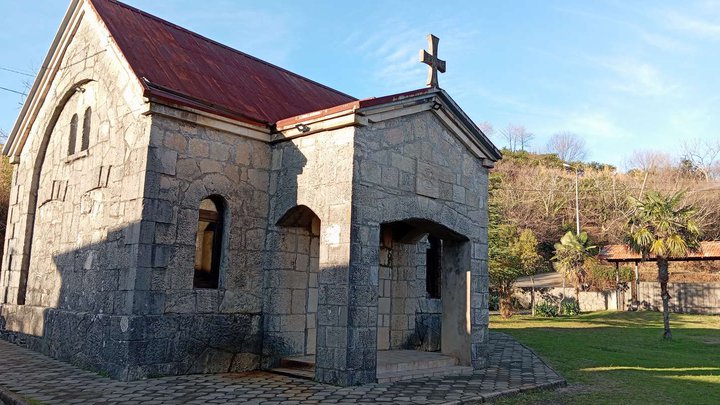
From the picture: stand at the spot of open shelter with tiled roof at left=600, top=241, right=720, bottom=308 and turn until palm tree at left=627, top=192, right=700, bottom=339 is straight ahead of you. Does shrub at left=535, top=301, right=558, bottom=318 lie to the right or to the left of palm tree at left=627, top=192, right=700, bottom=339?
right

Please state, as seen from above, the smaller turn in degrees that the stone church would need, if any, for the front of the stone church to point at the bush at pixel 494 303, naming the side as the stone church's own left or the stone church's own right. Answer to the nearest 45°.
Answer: approximately 90° to the stone church's own left

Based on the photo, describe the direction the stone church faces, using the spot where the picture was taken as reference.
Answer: facing the viewer and to the right of the viewer

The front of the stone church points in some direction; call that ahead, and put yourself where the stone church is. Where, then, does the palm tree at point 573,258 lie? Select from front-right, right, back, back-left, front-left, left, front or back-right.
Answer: left

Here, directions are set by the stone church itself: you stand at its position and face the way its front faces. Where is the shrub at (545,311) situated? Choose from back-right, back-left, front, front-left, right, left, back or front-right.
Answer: left

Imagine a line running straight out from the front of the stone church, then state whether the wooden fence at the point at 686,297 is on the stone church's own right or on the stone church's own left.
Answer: on the stone church's own left

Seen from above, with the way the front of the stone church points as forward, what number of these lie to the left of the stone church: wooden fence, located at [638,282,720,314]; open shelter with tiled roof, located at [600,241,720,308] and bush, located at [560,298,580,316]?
3

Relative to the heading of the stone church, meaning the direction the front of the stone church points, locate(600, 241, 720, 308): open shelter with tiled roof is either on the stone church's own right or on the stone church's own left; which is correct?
on the stone church's own left
